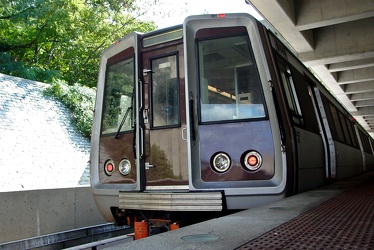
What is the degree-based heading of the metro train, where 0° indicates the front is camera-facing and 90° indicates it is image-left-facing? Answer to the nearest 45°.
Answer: approximately 45°

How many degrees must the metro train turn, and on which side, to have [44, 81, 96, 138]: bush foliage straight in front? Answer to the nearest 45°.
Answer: approximately 90° to its right
